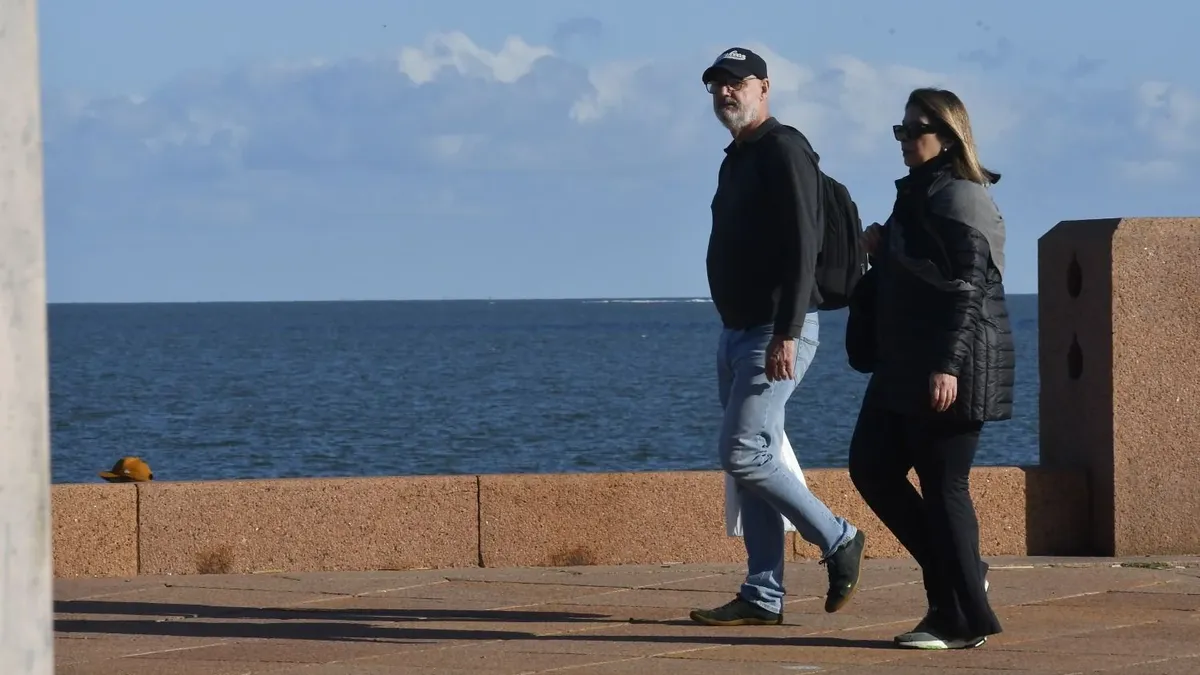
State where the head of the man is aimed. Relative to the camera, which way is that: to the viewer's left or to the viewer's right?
to the viewer's left

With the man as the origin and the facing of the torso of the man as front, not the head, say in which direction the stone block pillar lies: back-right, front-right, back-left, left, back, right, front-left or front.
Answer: back-right

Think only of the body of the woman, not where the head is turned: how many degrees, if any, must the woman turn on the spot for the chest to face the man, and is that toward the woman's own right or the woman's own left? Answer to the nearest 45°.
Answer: approximately 45° to the woman's own right

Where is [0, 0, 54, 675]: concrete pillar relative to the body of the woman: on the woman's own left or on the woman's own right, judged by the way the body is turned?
on the woman's own left

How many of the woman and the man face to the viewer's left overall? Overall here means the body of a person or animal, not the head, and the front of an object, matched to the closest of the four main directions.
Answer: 2

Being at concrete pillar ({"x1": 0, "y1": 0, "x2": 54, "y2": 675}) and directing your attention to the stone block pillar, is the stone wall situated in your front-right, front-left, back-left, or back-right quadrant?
front-left

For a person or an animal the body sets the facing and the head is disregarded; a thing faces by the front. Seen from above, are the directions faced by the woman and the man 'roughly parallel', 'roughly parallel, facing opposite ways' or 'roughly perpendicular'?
roughly parallel

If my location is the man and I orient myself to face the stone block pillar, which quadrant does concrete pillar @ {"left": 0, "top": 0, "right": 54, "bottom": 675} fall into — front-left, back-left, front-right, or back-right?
back-right

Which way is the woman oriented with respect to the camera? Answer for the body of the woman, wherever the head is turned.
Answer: to the viewer's left

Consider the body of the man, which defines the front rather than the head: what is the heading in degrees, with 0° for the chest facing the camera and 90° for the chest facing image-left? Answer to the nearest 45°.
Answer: approximately 90°
